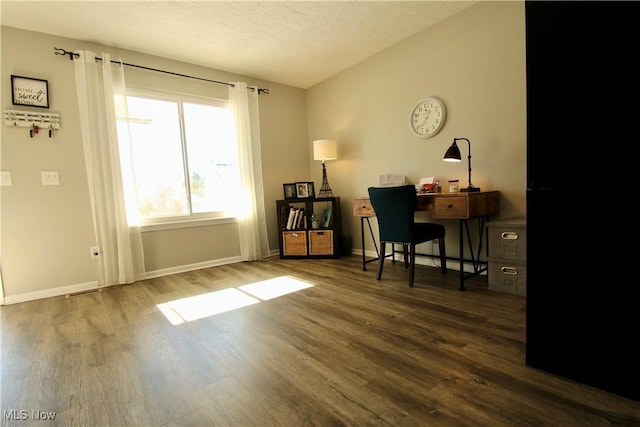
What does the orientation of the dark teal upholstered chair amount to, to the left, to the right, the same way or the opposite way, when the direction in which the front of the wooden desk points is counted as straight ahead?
the opposite way

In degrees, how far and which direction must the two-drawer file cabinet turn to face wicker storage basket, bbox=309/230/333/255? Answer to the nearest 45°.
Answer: approximately 45° to its right

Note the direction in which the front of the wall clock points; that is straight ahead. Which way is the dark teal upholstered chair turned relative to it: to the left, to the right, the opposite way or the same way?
the opposite way

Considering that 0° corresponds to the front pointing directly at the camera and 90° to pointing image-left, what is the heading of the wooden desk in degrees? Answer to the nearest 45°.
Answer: approximately 45°

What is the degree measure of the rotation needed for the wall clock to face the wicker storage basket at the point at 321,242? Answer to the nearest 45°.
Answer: approximately 45° to its right

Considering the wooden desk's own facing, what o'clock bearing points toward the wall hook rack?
The wall hook rack is roughly at 1 o'clock from the wooden desk.

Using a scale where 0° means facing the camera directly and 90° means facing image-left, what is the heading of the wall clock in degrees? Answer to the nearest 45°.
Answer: approximately 45°

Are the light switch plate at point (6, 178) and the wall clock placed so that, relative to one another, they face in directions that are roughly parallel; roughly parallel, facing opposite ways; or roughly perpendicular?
roughly perpendicular
